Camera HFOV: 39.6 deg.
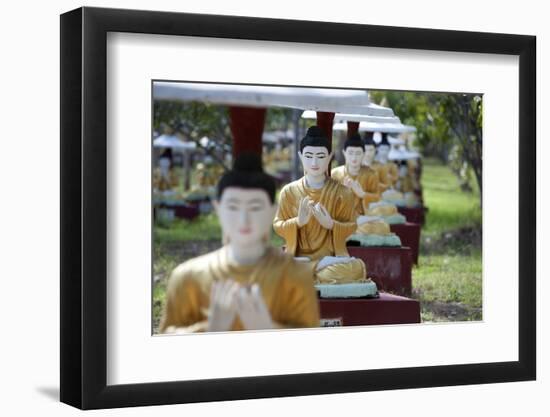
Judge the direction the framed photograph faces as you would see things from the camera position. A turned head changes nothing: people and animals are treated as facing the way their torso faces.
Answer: facing the viewer and to the right of the viewer
